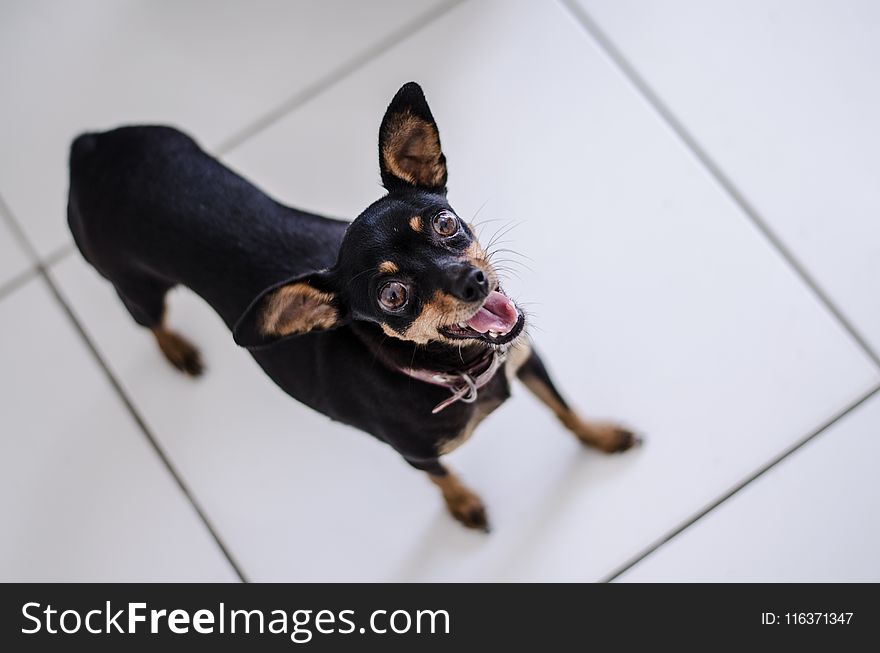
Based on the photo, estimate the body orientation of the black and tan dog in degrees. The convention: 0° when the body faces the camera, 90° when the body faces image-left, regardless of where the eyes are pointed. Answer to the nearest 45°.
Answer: approximately 315°
